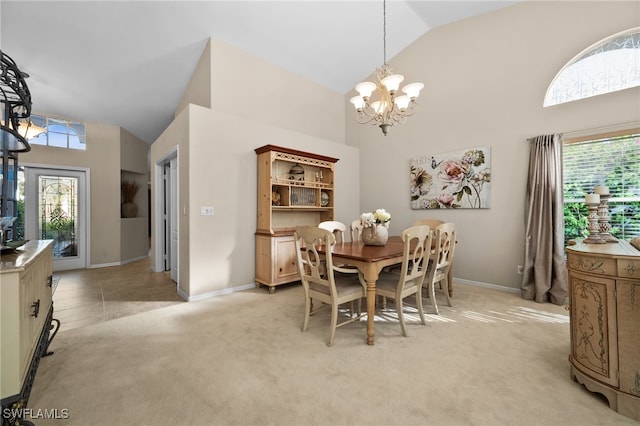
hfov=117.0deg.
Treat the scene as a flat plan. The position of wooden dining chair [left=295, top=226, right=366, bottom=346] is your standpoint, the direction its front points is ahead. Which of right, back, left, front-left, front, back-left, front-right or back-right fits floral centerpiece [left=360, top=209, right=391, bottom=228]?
front

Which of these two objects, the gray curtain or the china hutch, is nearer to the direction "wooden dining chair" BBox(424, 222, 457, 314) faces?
the china hutch

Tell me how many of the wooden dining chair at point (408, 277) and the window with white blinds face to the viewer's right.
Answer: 0

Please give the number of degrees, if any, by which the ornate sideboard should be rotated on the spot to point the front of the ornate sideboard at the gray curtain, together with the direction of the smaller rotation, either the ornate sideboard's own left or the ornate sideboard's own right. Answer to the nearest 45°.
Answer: approximately 135° to the ornate sideboard's own right

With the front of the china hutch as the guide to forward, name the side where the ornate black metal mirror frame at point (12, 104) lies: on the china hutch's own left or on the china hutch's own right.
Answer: on the china hutch's own right

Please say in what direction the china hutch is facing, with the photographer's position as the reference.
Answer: facing the viewer and to the right of the viewer

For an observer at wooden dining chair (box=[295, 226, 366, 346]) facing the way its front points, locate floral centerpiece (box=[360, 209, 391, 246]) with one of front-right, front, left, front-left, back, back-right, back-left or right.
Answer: front

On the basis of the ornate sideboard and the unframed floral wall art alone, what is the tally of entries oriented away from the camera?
0

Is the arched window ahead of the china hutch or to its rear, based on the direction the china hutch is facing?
ahead

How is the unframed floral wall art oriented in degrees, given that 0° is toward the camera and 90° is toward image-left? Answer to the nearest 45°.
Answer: approximately 45°

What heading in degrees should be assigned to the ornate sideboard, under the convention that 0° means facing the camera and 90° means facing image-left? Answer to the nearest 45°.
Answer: approximately 45°

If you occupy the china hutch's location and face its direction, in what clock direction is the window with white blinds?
The window with white blinds is roughly at 11 o'clock from the china hutch.

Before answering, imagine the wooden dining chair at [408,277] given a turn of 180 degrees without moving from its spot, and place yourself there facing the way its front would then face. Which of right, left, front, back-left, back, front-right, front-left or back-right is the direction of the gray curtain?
left
